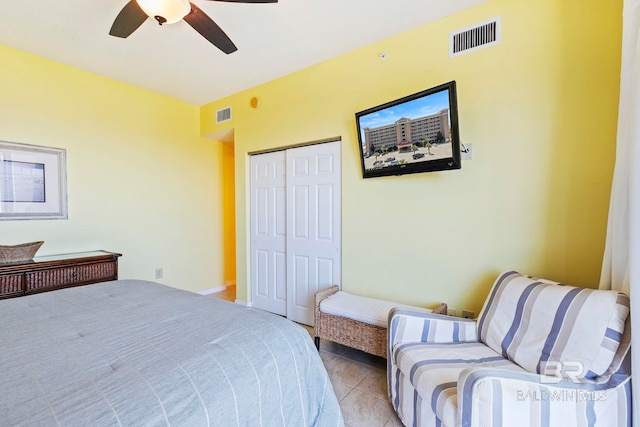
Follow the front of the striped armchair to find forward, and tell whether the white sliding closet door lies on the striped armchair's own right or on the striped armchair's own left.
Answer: on the striped armchair's own right

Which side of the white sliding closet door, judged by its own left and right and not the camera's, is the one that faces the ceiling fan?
front

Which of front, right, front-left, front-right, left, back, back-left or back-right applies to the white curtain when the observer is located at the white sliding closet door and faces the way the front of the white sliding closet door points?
left

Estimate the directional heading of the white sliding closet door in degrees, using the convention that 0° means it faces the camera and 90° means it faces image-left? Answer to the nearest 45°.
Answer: approximately 45°

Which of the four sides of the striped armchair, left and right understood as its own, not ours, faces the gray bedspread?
front
